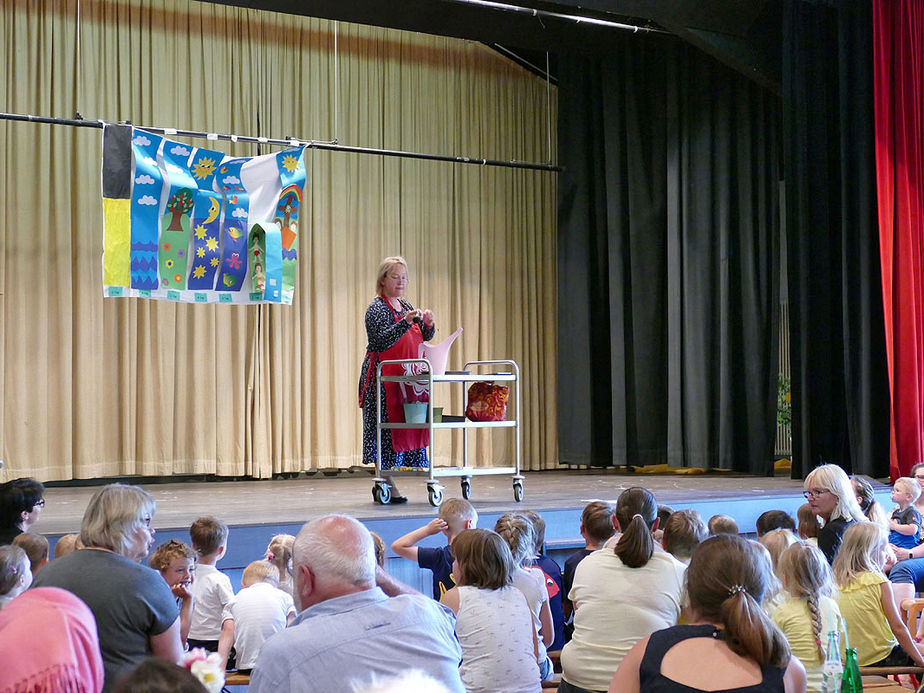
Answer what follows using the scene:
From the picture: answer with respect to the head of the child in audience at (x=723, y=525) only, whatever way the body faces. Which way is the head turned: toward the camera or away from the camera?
away from the camera

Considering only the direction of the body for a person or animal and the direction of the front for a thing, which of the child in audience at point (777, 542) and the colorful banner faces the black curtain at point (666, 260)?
the child in audience

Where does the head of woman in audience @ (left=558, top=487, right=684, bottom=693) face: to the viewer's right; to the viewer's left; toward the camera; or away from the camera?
away from the camera

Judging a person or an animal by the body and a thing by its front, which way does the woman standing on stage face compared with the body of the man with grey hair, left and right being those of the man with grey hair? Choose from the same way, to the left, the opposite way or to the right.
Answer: the opposite way

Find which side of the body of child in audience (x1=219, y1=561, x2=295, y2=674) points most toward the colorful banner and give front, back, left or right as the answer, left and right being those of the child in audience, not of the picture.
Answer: front

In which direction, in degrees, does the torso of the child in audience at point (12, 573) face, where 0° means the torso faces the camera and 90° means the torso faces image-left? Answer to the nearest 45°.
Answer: approximately 225°

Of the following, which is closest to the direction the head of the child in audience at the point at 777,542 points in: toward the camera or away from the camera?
away from the camera

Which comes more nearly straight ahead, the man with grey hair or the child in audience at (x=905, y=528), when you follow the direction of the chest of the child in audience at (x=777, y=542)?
the child in audience

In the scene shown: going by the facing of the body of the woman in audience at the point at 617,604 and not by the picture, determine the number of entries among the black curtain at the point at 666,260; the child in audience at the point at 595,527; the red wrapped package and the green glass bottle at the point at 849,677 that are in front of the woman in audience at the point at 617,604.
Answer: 3

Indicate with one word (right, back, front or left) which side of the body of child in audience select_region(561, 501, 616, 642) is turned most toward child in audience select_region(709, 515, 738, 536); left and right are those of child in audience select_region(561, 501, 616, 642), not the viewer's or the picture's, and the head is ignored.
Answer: right

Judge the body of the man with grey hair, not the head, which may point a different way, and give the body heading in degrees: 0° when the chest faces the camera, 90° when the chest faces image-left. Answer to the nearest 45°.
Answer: approximately 135°

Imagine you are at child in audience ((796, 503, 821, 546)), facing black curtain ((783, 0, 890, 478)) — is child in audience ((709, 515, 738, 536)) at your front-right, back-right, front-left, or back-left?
back-left

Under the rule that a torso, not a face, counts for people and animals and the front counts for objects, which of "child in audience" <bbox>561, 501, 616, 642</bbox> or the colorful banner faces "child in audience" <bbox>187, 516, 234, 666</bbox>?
the colorful banner

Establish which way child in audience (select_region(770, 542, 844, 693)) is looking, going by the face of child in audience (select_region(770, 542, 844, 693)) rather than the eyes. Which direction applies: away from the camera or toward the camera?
away from the camera

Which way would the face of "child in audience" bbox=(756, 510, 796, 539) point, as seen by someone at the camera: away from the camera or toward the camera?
away from the camera

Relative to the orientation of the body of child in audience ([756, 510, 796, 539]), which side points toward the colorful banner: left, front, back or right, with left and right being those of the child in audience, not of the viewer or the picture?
front

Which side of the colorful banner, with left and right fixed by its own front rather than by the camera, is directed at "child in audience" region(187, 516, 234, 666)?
front

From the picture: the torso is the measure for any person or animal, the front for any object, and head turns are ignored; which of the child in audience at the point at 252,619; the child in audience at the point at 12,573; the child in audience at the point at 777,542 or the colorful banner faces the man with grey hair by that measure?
the colorful banner

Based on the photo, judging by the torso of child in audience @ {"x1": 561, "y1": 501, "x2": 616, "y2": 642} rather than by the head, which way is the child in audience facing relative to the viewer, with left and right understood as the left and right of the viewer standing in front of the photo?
facing away from the viewer

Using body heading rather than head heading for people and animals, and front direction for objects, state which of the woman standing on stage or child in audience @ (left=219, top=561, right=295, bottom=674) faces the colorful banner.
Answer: the child in audience

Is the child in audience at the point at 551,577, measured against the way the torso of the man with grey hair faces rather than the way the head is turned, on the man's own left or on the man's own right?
on the man's own right
